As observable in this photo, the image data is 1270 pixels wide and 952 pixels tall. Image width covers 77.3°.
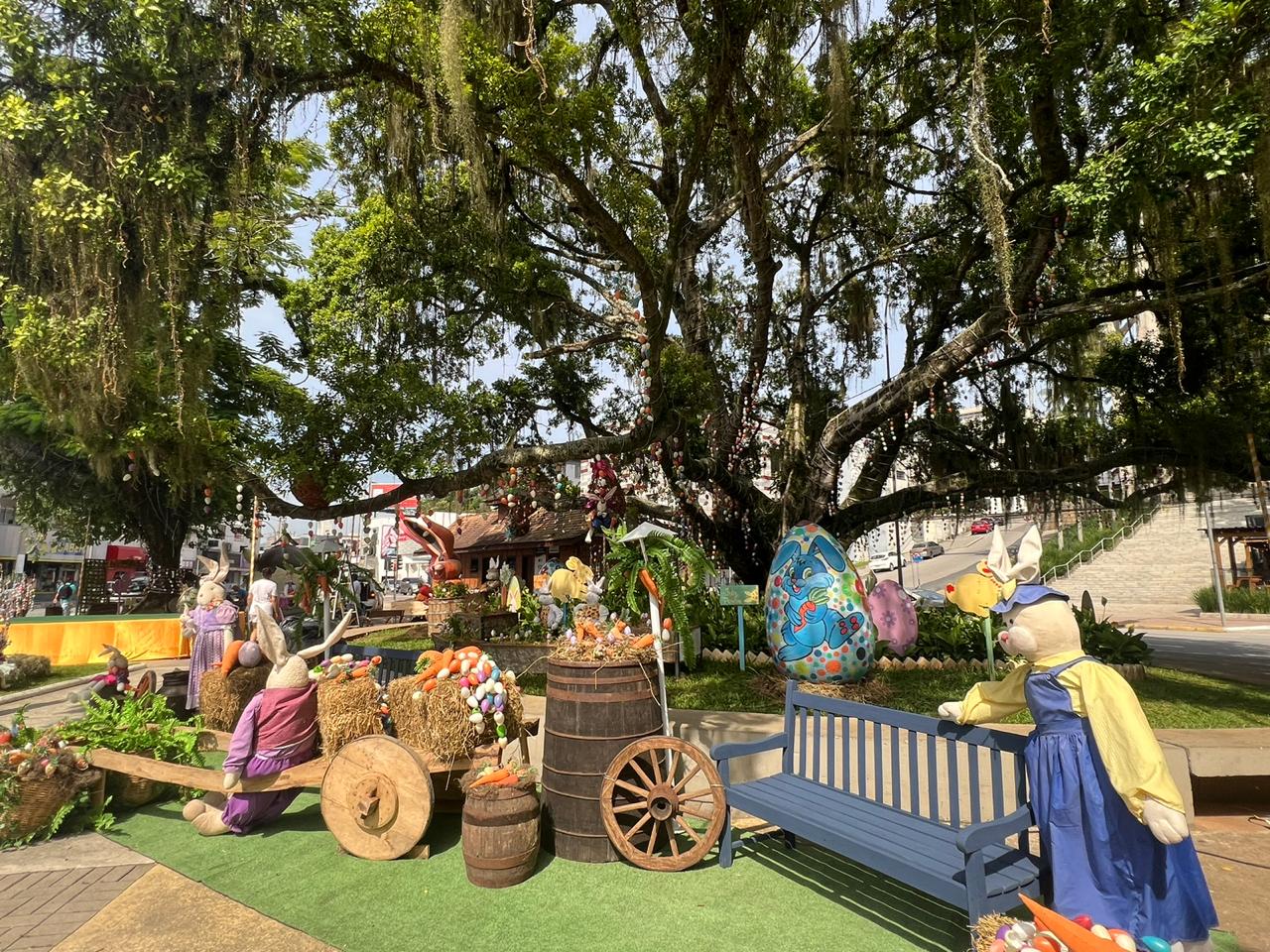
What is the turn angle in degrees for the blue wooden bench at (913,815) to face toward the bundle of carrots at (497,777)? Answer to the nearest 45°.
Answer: approximately 45° to its right

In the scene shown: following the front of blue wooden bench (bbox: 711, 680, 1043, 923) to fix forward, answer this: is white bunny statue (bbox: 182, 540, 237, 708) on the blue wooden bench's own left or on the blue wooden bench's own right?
on the blue wooden bench's own right

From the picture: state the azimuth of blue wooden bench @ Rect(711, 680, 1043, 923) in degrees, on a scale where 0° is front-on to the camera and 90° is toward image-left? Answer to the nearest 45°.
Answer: approximately 45°

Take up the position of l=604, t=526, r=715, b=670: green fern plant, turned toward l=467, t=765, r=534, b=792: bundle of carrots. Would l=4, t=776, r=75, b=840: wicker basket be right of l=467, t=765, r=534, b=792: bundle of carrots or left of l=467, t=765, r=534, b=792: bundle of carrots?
right

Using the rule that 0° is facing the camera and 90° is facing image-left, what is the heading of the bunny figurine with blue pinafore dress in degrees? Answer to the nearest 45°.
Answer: approximately 45°

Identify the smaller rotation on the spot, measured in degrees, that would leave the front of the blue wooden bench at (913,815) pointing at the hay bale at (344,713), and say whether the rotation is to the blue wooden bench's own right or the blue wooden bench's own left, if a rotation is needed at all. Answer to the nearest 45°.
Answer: approximately 45° to the blue wooden bench's own right

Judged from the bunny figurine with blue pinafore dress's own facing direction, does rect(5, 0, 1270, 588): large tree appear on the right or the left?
on its right
